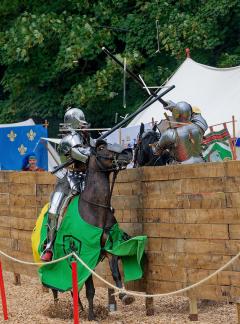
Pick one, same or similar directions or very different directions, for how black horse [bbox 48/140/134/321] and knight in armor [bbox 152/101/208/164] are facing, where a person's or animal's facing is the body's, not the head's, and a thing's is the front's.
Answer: very different directions

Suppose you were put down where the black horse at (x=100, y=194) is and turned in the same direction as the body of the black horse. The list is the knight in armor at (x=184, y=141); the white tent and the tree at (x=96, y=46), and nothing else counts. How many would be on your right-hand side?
0

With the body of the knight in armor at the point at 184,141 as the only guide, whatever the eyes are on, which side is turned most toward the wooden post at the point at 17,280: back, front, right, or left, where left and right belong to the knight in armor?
front

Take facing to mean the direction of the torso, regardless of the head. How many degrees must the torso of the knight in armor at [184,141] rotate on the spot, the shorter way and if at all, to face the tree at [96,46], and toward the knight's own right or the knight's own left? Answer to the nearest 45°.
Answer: approximately 45° to the knight's own right

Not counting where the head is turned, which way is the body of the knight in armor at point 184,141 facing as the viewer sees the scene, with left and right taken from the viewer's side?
facing away from the viewer and to the left of the viewer
